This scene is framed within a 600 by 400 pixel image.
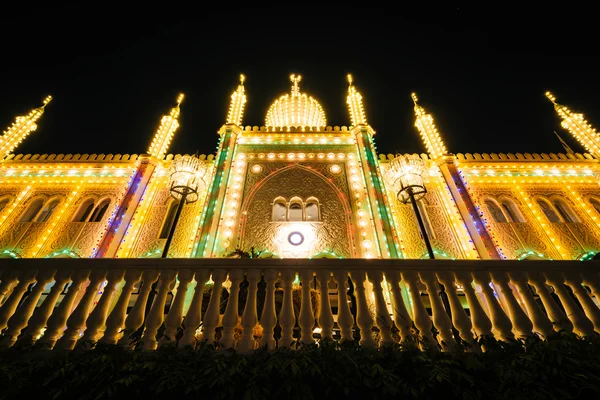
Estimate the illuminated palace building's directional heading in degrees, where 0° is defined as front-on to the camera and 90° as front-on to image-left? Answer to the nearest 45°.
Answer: approximately 0°
